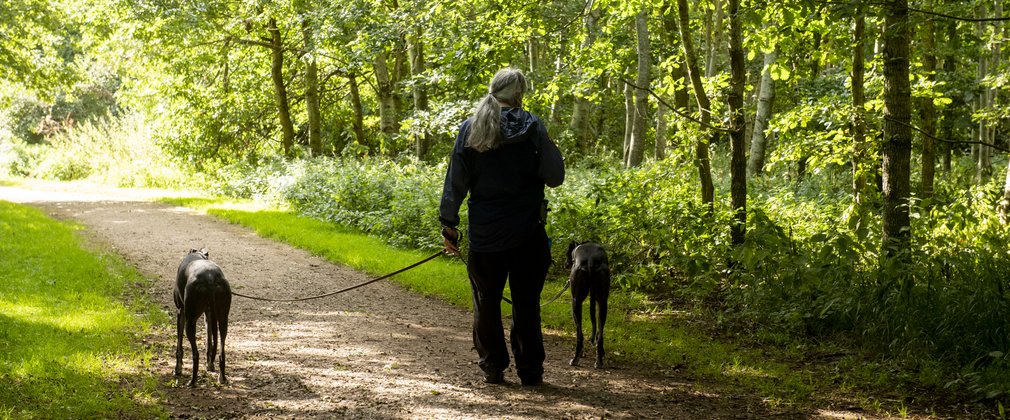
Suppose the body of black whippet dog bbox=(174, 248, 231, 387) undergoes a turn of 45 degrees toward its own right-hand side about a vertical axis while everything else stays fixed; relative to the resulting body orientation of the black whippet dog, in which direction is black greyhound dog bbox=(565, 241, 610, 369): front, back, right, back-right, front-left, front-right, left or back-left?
front-right

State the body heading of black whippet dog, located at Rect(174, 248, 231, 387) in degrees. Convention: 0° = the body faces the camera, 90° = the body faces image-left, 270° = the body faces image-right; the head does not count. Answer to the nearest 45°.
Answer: approximately 180°

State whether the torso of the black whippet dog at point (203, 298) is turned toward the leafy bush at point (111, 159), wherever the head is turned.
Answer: yes
